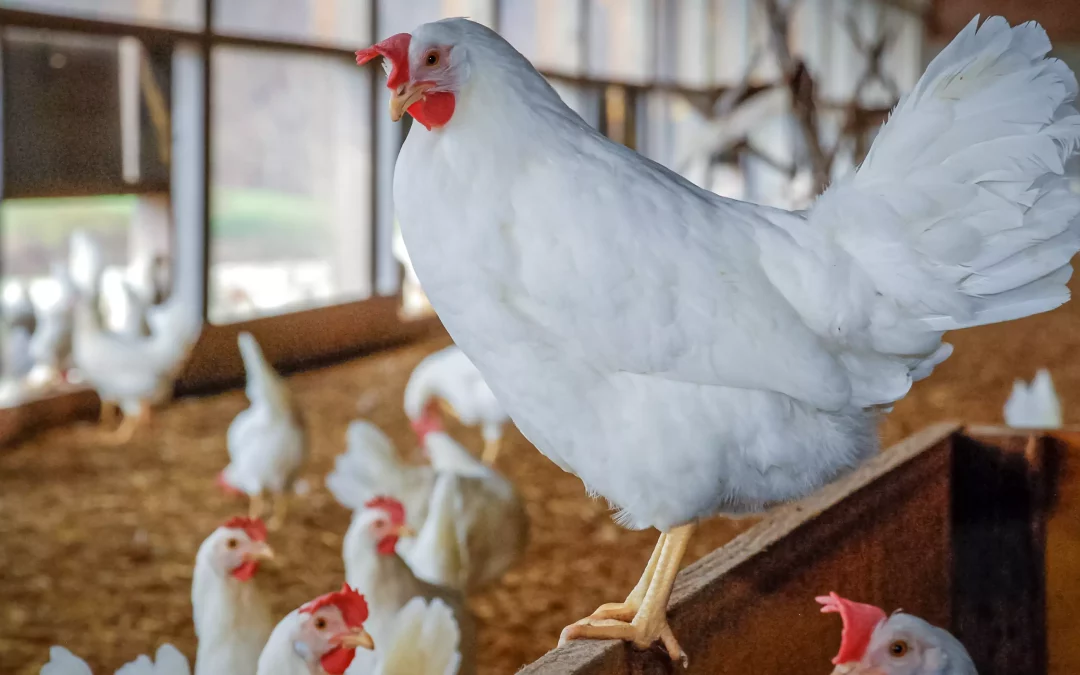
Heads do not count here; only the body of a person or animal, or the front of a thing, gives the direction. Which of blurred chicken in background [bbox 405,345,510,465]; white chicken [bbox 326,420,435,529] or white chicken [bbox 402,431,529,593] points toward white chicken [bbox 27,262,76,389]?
the blurred chicken in background

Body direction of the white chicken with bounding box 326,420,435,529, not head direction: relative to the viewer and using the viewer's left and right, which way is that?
facing to the right of the viewer

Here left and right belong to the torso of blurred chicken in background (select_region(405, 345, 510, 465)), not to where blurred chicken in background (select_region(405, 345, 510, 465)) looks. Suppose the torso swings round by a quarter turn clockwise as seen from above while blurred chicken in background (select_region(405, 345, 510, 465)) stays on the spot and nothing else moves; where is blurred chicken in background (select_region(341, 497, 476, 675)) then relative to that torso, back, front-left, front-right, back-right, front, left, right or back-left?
back

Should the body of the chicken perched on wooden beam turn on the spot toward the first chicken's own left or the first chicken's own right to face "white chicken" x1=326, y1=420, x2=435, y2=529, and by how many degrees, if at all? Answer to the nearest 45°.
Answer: approximately 45° to the first chicken's own right

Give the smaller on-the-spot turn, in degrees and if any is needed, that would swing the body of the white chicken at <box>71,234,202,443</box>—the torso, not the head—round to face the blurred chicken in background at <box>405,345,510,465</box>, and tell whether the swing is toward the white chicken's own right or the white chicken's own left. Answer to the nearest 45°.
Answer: approximately 135° to the white chicken's own left

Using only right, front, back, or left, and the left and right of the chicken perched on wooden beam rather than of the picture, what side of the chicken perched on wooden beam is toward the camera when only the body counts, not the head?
left
